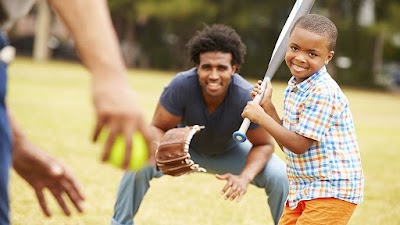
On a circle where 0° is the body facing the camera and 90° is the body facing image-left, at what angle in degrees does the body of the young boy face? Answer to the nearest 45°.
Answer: approximately 45°

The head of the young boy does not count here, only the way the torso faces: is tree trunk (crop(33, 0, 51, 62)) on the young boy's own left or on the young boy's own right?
on the young boy's own right
